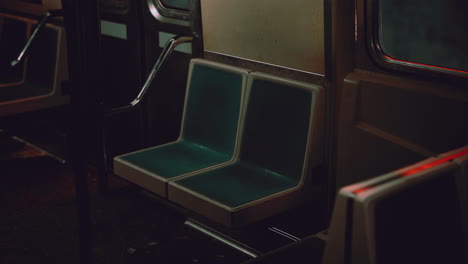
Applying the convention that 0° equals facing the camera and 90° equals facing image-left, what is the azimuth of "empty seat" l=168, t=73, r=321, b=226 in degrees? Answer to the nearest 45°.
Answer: approximately 45°

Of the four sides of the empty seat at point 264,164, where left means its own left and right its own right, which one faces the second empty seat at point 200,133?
right

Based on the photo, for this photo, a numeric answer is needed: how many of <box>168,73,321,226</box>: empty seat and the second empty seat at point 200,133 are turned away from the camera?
0

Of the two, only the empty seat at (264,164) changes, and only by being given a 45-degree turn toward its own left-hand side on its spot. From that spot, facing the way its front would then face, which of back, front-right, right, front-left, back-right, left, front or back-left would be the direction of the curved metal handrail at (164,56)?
back-right

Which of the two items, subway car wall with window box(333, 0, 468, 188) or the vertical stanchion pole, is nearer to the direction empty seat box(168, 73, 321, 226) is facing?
the vertical stanchion pole

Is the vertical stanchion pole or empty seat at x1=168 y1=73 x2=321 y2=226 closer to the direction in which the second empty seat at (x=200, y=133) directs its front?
the vertical stanchion pole

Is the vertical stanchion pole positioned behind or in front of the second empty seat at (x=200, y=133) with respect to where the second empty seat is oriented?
in front

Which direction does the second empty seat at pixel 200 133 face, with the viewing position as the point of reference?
facing the viewer and to the left of the viewer

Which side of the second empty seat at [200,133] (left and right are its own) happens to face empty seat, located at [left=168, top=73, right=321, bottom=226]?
left

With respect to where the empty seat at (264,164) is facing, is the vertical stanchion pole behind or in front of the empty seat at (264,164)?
in front

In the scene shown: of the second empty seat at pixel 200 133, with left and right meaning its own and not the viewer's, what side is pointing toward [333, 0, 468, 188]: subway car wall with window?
left
